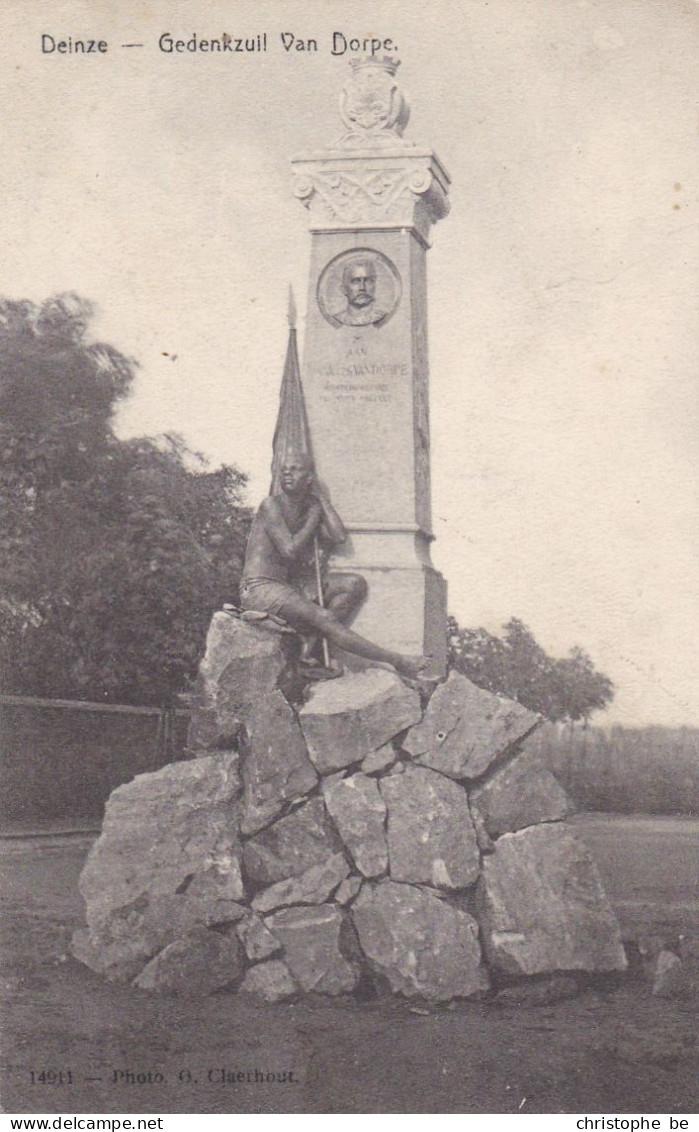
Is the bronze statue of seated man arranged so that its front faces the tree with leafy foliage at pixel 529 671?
no

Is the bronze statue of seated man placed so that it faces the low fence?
no

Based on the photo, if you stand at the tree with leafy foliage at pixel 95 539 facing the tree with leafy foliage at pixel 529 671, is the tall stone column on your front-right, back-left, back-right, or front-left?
front-right

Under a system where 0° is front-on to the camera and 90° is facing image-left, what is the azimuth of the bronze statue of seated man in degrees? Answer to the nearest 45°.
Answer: approximately 315°
